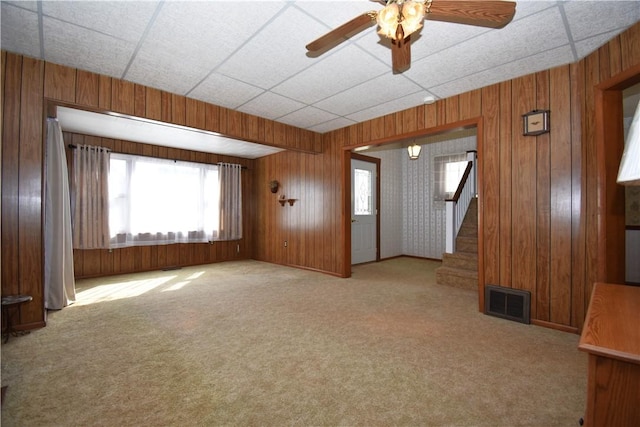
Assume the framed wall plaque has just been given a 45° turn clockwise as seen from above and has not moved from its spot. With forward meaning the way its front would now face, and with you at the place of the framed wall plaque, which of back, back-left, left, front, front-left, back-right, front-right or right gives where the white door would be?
front-right

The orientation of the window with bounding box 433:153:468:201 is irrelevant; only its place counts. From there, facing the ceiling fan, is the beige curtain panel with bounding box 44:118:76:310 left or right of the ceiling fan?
right

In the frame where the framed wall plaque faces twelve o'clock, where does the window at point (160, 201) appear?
The window is roughly at 1 o'clock from the framed wall plaque.

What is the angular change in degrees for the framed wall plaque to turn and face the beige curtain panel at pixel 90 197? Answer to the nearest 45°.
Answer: approximately 45° to its right

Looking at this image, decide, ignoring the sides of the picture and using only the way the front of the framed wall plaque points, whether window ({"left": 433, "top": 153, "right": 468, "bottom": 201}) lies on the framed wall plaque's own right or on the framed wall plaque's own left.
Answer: on the framed wall plaque's own right

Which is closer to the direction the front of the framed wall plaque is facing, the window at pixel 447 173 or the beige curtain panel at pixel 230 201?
the beige curtain panel

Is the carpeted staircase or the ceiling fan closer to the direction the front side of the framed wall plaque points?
the ceiling fan

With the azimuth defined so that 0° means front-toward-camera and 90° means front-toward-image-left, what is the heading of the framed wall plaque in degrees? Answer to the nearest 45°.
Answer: approximately 45°

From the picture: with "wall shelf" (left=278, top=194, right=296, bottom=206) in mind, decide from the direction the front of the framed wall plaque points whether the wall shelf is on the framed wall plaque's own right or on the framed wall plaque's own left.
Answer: on the framed wall plaque's own right
